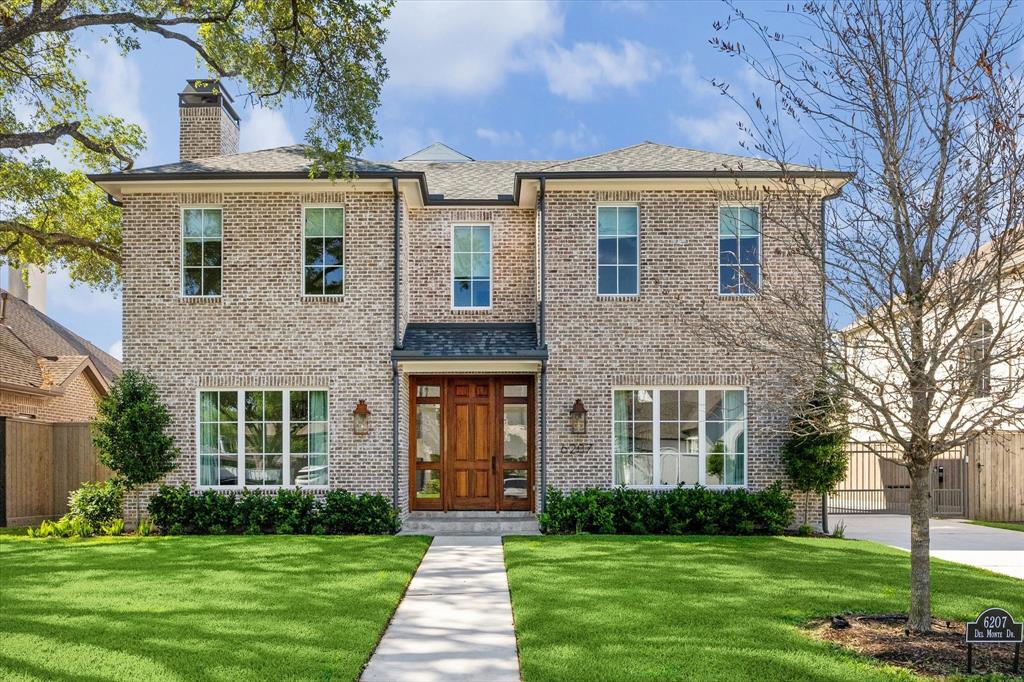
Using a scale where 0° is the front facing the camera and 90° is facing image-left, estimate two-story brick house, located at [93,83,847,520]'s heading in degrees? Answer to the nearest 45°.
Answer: approximately 0°

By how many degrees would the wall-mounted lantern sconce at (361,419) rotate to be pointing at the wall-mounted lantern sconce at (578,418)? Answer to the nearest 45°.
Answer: approximately 90° to its left

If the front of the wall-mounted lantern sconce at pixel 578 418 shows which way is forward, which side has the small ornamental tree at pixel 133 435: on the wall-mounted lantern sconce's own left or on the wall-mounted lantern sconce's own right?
on the wall-mounted lantern sconce's own right

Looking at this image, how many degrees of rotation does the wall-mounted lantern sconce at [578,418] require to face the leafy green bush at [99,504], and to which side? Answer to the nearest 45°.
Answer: approximately 90° to its right

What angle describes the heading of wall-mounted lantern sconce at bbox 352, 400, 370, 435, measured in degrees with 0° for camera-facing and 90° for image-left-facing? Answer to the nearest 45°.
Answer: approximately 0°

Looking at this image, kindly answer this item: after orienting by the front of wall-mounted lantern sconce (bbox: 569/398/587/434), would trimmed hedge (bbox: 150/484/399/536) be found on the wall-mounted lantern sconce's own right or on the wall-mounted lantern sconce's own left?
on the wall-mounted lantern sconce's own right

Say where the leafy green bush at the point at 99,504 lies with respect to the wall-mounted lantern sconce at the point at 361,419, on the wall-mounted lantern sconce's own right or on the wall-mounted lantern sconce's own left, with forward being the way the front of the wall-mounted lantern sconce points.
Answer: on the wall-mounted lantern sconce's own right
